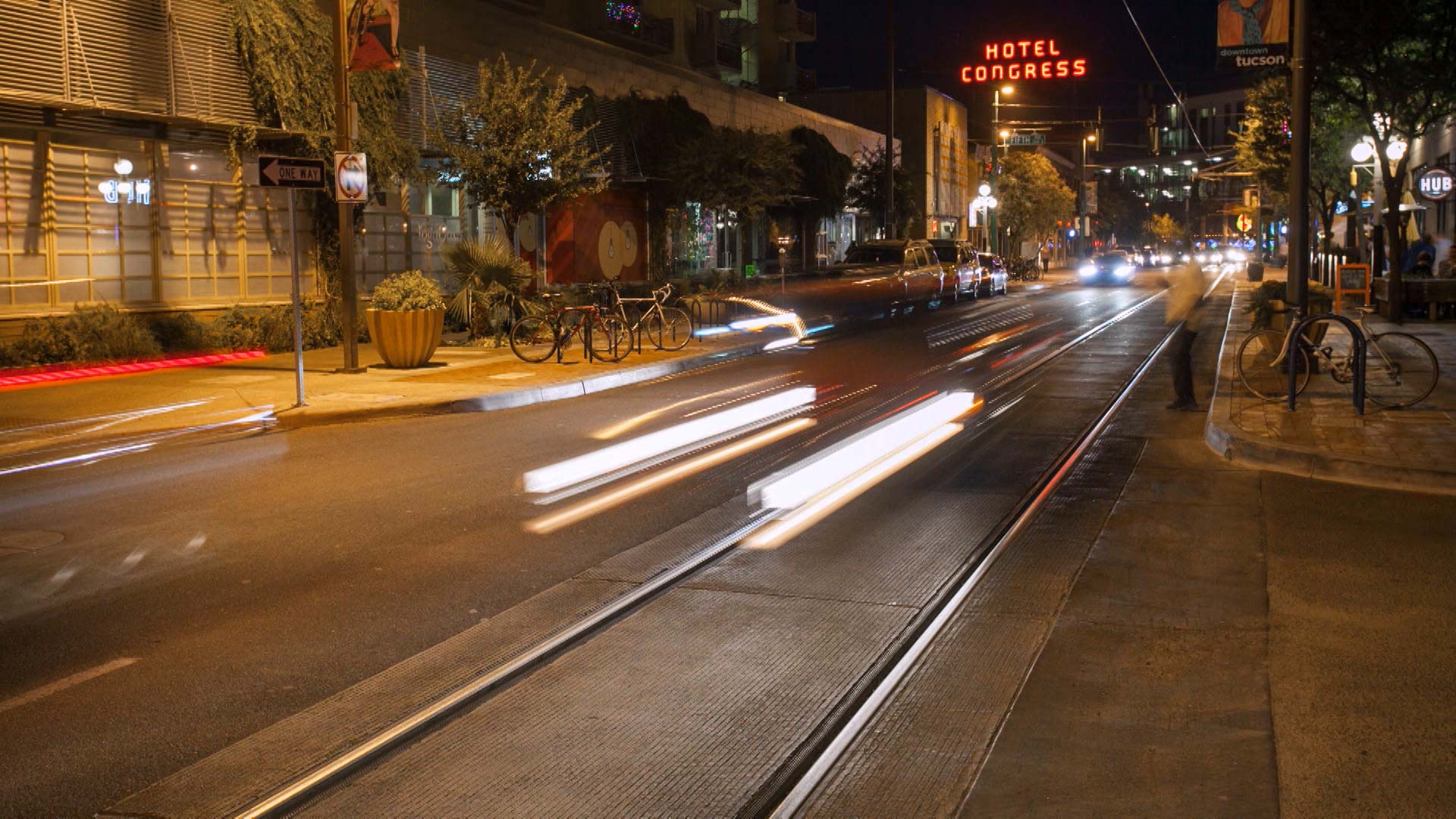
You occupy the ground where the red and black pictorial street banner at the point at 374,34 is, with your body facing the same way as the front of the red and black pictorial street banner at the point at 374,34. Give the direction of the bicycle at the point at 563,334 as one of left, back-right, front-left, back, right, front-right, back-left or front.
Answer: back-left

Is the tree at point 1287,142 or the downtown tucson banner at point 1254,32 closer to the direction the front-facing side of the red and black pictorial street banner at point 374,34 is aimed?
the downtown tucson banner

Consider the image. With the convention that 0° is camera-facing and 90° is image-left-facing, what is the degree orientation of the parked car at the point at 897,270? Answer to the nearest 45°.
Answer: approximately 45°

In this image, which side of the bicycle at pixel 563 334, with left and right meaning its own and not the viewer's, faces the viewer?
right

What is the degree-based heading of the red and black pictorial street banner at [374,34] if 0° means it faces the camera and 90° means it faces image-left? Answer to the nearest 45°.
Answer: approximately 0°

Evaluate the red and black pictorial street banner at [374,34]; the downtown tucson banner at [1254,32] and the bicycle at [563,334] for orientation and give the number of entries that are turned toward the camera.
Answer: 2

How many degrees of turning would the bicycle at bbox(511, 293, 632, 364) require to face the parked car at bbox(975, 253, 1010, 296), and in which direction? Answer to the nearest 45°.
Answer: approximately 45° to its left

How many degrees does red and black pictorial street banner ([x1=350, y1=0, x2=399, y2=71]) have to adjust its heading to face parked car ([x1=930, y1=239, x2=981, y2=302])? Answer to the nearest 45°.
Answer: approximately 135° to its left

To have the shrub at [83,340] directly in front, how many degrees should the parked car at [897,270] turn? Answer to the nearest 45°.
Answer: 0° — it already faces it
